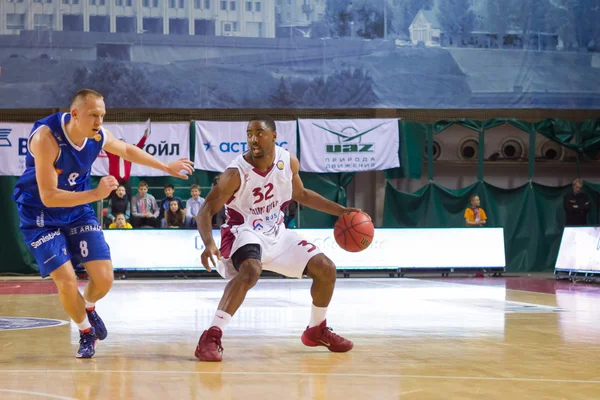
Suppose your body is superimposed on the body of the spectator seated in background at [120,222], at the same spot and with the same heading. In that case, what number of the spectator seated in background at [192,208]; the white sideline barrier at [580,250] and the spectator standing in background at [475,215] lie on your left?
3

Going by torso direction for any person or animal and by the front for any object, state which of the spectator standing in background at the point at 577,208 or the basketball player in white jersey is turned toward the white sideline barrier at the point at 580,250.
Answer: the spectator standing in background

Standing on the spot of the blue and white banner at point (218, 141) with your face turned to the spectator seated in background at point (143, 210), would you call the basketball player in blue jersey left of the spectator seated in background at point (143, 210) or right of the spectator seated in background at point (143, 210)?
left

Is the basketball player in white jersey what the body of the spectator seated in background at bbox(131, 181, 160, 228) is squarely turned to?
yes

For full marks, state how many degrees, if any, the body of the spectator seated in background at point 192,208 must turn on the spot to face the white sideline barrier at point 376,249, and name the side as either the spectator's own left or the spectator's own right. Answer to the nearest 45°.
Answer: approximately 90° to the spectator's own left

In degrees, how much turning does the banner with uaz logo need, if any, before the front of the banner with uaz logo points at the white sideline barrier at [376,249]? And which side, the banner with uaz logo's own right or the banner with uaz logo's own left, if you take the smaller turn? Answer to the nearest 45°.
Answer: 0° — it already faces it

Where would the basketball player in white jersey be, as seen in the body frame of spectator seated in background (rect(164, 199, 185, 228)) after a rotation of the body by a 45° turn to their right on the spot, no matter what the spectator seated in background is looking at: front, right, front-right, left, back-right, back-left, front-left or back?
front-left

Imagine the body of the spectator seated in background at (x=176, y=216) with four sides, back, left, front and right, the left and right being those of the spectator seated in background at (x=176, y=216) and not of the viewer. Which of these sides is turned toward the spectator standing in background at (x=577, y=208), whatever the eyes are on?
left

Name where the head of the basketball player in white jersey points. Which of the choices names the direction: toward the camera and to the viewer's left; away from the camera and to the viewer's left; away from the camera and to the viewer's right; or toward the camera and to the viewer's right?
toward the camera and to the viewer's left

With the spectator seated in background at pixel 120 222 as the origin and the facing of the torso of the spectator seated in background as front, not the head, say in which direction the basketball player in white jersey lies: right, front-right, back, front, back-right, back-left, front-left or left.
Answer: front

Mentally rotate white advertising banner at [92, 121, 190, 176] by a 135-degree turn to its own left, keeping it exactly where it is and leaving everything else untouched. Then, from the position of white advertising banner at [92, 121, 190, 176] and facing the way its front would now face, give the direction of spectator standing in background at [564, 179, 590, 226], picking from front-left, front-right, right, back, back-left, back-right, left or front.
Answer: front-right

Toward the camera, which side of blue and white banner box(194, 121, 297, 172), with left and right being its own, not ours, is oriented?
front

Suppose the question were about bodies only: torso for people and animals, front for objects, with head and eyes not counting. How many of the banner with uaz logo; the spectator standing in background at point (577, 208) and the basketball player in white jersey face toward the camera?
3

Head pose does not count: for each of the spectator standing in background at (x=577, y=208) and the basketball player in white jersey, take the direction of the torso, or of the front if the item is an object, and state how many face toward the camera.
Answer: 2

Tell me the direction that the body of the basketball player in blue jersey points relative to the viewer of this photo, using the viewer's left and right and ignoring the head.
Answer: facing the viewer and to the right of the viewer

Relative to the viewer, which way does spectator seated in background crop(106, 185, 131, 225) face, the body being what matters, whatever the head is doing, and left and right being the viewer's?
facing the viewer

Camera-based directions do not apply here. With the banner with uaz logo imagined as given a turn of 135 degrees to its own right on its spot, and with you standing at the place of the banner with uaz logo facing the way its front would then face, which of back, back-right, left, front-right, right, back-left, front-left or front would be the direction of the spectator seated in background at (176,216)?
left

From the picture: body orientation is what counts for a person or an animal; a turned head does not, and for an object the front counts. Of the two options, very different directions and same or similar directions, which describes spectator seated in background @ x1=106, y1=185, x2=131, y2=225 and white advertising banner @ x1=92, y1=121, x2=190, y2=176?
same or similar directions
